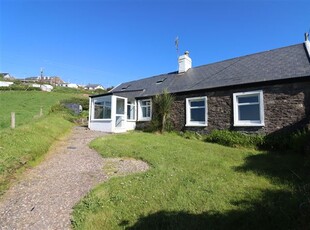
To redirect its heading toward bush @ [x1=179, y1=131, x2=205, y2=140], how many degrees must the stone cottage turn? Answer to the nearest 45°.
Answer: approximately 45° to its right

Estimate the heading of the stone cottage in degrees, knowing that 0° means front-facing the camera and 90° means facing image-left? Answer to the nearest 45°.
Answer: approximately 45°
